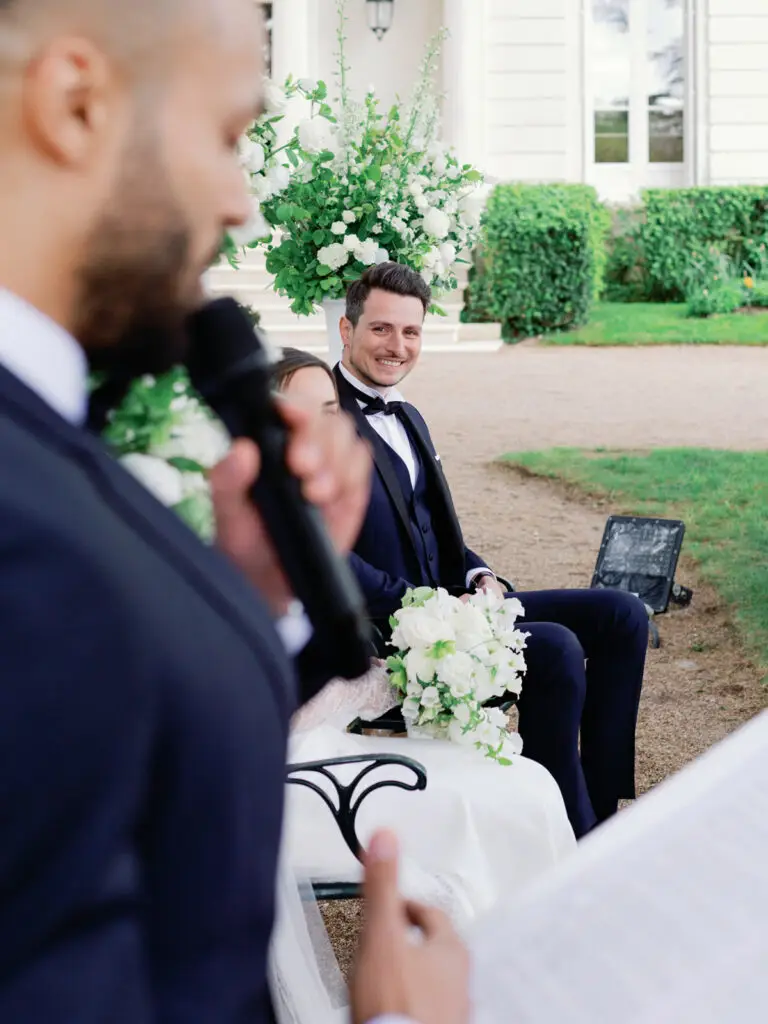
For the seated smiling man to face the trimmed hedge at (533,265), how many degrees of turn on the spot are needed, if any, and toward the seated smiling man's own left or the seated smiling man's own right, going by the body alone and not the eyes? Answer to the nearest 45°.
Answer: approximately 135° to the seated smiling man's own left

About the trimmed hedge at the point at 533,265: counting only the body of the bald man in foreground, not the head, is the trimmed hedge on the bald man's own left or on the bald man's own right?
on the bald man's own left

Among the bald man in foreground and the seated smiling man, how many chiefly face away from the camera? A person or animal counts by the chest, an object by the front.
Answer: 0

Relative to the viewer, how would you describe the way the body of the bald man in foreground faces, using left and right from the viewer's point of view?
facing to the right of the viewer

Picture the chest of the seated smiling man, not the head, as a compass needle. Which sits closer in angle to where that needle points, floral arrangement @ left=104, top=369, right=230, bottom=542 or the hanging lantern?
the floral arrangement

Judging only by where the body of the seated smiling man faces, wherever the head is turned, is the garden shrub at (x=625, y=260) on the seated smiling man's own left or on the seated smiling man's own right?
on the seated smiling man's own left

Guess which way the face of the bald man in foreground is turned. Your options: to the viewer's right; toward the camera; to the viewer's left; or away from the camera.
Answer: to the viewer's right

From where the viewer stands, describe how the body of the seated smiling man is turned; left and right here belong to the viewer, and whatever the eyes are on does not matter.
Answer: facing the viewer and to the right of the viewer

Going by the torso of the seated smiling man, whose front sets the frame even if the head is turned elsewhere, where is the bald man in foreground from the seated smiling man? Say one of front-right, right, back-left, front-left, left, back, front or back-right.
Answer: front-right

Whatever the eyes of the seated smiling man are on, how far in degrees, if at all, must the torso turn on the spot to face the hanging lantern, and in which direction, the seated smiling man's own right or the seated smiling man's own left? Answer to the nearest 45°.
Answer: approximately 135° to the seated smiling man's own left

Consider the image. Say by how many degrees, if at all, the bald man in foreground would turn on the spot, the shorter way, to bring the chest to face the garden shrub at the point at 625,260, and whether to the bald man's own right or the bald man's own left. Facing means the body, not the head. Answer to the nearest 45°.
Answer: approximately 90° to the bald man's own left

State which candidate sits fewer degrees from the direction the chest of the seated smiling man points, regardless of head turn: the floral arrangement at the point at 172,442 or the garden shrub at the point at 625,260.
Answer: the floral arrangement
